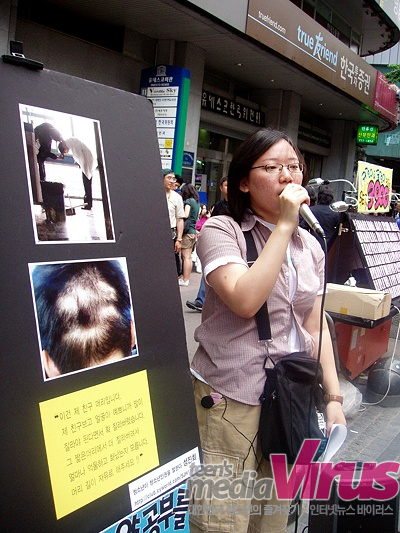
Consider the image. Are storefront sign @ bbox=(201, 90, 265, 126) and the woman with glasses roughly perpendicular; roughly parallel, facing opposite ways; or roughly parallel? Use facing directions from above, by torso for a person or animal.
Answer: roughly parallel

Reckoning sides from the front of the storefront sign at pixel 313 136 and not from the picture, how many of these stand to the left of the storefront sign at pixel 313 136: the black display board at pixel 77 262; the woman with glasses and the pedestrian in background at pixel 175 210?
0

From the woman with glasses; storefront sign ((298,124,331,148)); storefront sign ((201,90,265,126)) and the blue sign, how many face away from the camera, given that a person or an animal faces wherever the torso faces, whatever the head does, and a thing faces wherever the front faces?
0

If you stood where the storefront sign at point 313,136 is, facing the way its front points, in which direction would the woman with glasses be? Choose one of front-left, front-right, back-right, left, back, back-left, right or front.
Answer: front-right

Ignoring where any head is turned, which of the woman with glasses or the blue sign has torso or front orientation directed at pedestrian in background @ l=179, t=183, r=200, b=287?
the blue sign

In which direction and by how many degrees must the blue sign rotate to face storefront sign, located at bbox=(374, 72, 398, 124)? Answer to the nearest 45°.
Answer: approximately 135° to its left

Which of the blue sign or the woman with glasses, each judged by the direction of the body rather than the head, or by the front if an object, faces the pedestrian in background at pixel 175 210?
the blue sign

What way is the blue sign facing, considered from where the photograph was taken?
facing the viewer

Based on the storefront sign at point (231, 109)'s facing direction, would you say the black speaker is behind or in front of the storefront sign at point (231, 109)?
in front

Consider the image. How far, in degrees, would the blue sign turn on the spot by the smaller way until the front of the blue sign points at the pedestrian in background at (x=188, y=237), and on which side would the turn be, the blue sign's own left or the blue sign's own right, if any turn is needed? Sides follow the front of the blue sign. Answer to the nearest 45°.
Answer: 0° — it already faces them

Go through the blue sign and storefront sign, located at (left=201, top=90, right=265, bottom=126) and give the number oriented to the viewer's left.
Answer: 0

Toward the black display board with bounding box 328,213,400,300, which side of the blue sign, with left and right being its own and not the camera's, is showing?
front

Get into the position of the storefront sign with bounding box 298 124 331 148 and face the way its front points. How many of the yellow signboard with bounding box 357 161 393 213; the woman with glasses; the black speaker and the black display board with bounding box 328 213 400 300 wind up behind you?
0

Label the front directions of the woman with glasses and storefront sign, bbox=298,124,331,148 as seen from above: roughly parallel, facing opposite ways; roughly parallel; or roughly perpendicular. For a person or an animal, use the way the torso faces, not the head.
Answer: roughly parallel

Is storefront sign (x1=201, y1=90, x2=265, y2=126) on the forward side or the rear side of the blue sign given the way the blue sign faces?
on the rear side

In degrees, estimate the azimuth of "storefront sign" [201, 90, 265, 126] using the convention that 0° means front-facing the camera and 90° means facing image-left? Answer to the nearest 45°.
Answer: approximately 315°

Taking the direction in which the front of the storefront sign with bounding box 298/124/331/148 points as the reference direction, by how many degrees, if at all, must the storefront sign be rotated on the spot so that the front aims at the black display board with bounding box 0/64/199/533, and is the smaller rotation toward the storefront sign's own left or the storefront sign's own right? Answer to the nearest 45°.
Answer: approximately 45° to the storefront sign's own right
